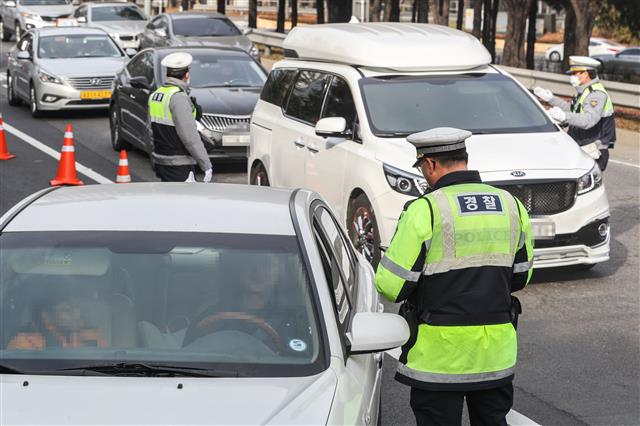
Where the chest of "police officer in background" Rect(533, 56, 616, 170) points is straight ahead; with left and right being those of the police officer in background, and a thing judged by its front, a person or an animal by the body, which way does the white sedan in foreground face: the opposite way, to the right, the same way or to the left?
to the left

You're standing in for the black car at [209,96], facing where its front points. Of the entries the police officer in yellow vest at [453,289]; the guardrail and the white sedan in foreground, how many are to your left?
1

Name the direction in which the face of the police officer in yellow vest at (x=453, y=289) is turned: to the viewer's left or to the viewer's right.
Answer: to the viewer's left

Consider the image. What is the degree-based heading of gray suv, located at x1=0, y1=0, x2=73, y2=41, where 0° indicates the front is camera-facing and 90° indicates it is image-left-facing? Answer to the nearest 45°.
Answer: approximately 315°

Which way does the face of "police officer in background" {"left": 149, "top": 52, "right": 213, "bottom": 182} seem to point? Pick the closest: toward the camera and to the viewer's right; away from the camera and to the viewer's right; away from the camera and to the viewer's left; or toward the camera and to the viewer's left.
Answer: away from the camera and to the viewer's right

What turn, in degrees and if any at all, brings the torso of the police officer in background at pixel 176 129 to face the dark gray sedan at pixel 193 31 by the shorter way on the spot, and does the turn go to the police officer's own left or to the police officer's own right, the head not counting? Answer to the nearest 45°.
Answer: approximately 45° to the police officer's own left

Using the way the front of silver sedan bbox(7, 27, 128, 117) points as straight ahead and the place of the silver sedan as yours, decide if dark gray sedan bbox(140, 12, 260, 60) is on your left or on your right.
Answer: on your left

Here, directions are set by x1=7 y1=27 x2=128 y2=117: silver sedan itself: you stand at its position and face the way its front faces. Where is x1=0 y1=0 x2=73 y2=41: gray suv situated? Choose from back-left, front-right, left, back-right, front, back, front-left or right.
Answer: back-left

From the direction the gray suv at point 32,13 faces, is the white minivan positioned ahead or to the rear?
ahead

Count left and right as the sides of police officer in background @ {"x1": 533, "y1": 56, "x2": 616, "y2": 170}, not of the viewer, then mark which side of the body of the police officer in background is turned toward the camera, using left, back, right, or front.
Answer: left

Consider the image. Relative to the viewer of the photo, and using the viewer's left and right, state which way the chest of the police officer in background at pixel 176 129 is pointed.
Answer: facing away from the viewer and to the right of the viewer

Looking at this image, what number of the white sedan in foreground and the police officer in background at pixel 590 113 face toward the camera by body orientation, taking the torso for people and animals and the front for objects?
1

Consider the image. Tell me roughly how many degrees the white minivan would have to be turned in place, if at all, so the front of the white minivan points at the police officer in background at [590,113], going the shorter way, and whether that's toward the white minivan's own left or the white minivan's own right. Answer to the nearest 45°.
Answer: approximately 90° to the white minivan's own left
